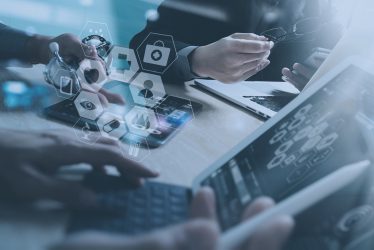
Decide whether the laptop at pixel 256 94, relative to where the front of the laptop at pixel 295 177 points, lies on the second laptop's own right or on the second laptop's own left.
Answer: on the second laptop's own right

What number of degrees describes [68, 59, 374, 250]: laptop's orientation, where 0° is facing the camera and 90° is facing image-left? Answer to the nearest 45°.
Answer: approximately 45°
